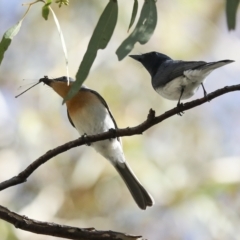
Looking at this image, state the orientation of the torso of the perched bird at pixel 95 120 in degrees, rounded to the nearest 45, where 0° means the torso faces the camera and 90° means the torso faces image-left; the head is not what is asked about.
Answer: approximately 45°

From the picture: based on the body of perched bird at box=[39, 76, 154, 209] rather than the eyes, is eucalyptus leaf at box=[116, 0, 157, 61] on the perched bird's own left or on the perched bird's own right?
on the perched bird's own left

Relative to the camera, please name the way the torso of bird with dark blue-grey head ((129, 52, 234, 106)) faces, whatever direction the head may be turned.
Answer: to the viewer's left

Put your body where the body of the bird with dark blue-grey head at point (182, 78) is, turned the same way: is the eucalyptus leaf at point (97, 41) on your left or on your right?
on your left
